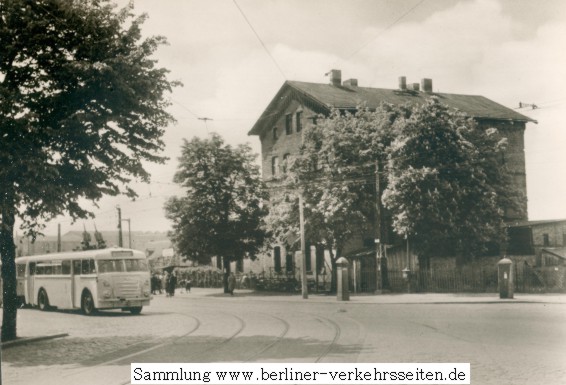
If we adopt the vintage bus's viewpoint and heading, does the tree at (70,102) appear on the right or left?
on its right

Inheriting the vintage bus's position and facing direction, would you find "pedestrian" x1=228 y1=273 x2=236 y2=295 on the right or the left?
on its left

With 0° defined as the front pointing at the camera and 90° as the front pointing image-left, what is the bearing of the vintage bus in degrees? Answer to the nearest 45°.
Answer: approximately 315°

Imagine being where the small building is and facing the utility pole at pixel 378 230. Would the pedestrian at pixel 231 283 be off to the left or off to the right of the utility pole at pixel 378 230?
right

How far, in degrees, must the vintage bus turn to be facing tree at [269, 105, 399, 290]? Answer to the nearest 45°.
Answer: approximately 90° to its left

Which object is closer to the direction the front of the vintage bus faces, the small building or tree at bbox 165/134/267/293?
the small building

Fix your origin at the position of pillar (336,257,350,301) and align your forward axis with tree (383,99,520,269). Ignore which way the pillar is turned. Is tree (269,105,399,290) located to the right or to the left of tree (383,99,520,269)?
left
